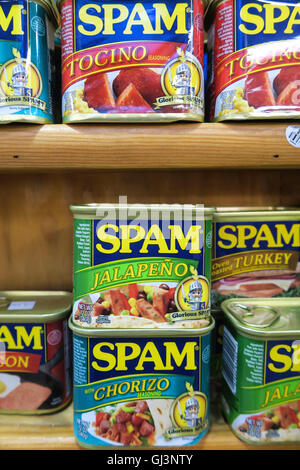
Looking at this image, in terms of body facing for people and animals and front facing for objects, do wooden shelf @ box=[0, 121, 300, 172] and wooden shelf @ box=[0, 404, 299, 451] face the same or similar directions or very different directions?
same or similar directions

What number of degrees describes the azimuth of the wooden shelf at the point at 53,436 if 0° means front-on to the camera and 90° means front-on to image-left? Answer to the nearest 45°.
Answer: approximately 0°

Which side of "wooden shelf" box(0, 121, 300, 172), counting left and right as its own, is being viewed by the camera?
front

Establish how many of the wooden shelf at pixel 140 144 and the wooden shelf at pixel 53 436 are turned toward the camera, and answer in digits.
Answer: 2
